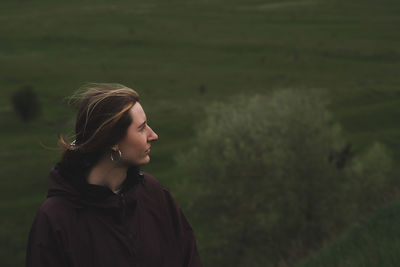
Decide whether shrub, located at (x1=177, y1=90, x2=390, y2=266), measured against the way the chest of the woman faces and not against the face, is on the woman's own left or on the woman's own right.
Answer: on the woman's own left

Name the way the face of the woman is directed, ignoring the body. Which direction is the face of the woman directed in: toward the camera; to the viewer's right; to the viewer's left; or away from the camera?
to the viewer's right
